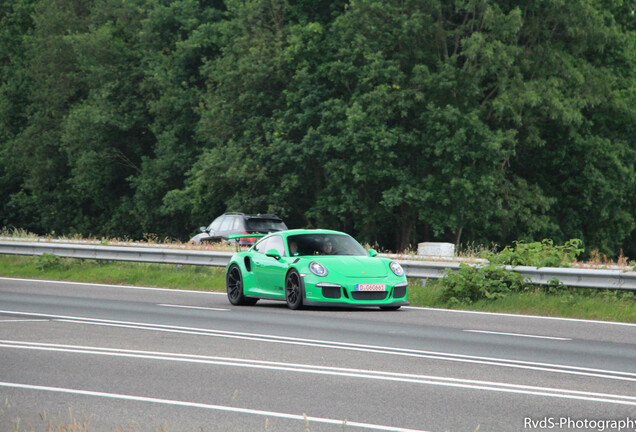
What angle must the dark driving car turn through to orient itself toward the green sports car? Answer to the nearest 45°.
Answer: approximately 135° to its left

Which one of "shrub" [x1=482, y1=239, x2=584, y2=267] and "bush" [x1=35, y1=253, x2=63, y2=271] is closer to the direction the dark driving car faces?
the bush

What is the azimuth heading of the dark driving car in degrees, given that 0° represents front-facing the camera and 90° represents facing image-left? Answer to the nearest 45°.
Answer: approximately 135°

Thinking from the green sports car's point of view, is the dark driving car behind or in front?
behind
